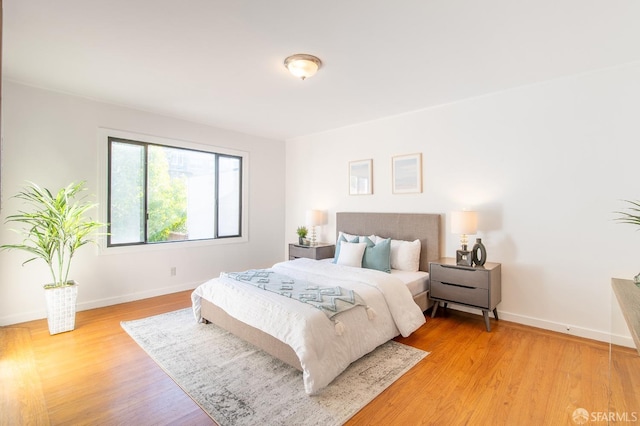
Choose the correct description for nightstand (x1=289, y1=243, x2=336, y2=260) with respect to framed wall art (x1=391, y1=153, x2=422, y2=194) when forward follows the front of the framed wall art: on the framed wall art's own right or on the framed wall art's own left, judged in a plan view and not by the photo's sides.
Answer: on the framed wall art's own right

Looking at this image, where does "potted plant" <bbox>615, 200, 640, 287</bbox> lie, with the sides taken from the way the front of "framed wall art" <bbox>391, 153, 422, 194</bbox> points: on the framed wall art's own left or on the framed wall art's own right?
on the framed wall art's own left

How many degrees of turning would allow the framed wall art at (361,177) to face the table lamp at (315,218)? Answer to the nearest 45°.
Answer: approximately 45° to its right

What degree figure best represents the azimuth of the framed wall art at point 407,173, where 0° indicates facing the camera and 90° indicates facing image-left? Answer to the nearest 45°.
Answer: approximately 45°

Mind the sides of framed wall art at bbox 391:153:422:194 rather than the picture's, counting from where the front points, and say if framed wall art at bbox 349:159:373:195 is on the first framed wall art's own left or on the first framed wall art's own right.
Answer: on the first framed wall art's own right

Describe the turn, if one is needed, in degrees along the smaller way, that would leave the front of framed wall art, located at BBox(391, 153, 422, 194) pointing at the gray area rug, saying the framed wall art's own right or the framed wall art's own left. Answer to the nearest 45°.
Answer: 0° — it already faces it

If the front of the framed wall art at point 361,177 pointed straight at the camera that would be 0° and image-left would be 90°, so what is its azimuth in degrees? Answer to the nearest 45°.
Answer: approximately 45°

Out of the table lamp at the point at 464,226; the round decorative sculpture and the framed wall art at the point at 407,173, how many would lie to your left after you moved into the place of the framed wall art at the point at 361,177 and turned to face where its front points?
3
